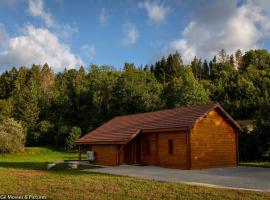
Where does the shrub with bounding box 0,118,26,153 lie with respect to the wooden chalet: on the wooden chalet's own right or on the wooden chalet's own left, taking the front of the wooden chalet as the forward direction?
on the wooden chalet's own right

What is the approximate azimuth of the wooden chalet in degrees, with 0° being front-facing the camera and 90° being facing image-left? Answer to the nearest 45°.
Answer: approximately 45°
